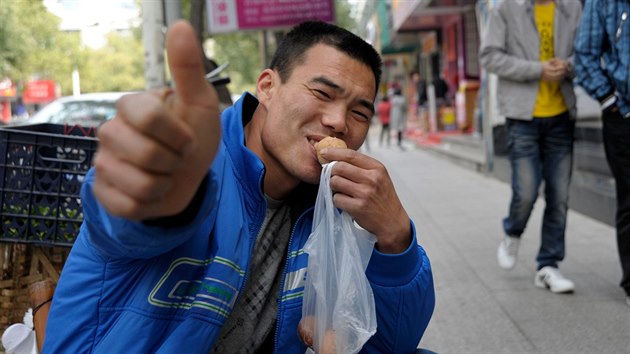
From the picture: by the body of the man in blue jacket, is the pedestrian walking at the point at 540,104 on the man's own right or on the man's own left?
on the man's own left

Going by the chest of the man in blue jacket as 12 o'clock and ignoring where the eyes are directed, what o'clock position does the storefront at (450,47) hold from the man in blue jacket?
The storefront is roughly at 8 o'clock from the man in blue jacket.

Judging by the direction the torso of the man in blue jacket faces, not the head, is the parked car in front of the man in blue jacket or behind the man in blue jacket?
behind

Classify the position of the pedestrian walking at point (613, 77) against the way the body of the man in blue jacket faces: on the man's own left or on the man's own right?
on the man's own left

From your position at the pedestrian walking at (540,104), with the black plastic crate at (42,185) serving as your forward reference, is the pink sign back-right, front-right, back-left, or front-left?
back-right

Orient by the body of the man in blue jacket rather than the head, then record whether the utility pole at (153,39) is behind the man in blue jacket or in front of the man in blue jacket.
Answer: behind

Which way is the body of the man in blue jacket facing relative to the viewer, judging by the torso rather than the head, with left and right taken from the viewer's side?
facing the viewer and to the right of the viewer

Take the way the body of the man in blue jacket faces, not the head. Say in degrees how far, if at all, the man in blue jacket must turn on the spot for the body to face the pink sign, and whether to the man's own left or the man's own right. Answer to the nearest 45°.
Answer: approximately 135° to the man's own left

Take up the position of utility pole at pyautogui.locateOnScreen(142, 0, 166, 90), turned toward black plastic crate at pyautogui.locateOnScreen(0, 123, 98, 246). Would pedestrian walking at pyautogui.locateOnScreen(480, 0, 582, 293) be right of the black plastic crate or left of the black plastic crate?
left

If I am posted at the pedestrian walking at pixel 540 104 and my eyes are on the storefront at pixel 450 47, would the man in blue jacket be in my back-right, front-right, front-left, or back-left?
back-left

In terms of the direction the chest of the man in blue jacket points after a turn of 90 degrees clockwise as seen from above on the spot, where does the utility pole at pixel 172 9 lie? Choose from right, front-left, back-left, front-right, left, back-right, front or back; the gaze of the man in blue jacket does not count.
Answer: back-right
